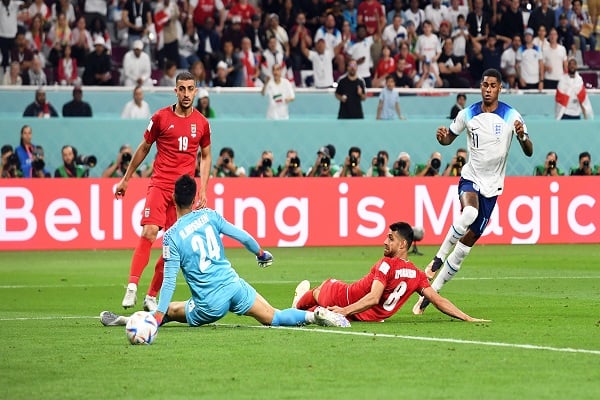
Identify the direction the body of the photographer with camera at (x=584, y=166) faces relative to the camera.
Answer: toward the camera

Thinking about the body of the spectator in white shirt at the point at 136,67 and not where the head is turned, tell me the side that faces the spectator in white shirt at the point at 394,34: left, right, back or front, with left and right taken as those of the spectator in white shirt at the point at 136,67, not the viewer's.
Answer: left

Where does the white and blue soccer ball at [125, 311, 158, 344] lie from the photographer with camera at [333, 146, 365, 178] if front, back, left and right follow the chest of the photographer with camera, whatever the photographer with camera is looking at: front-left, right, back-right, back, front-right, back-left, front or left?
front

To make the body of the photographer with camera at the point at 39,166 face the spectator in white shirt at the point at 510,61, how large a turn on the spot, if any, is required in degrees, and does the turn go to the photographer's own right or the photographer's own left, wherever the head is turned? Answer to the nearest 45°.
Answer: approximately 135° to the photographer's own left

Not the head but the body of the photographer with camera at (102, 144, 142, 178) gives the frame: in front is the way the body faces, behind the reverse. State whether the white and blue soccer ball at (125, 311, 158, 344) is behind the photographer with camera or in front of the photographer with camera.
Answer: in front

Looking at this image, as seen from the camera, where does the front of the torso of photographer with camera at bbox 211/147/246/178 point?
toward the camera

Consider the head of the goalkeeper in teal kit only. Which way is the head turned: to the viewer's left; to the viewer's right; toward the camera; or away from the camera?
away from the camera

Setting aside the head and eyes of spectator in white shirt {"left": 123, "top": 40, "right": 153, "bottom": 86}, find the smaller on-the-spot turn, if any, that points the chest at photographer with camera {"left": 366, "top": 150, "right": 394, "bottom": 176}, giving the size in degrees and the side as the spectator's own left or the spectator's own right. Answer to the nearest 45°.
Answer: approximately 45° to the spectator's own left

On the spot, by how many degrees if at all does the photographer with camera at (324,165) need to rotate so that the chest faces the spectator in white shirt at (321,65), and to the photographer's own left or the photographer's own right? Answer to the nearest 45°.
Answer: approximately 180°

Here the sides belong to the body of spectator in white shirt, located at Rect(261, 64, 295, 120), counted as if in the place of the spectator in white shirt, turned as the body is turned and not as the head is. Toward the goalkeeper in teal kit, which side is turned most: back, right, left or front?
front

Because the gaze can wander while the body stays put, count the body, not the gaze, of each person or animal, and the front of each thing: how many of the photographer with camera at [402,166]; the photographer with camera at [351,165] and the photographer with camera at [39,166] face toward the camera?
3

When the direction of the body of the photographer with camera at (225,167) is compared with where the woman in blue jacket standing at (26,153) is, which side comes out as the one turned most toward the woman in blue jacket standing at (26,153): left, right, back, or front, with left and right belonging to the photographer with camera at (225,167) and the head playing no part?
right

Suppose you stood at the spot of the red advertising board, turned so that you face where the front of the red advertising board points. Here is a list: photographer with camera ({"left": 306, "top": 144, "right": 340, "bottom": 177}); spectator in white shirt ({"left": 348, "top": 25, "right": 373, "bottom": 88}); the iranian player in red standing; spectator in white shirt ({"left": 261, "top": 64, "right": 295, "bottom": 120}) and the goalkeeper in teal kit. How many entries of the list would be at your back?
3

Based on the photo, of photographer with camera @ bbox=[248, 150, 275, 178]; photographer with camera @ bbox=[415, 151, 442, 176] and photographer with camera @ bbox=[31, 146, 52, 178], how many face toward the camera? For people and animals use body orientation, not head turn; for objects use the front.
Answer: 3

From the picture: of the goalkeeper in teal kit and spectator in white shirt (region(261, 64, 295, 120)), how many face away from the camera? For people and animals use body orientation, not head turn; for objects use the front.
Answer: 1

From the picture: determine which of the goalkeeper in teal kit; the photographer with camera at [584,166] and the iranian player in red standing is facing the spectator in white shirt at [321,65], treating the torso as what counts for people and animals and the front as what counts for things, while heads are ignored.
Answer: the goalkeeper in teal kit

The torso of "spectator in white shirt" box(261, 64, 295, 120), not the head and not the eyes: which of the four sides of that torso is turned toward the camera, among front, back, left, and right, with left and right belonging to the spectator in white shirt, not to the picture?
front

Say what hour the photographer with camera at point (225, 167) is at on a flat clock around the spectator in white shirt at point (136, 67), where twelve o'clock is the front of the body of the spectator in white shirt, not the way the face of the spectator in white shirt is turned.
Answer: The photographer with camera is roughly at 11 o'clock from the spectator in white shirt.

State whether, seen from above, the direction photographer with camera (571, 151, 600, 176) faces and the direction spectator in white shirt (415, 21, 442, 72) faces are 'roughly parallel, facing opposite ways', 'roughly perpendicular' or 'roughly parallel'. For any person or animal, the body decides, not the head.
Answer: roughly parallel
